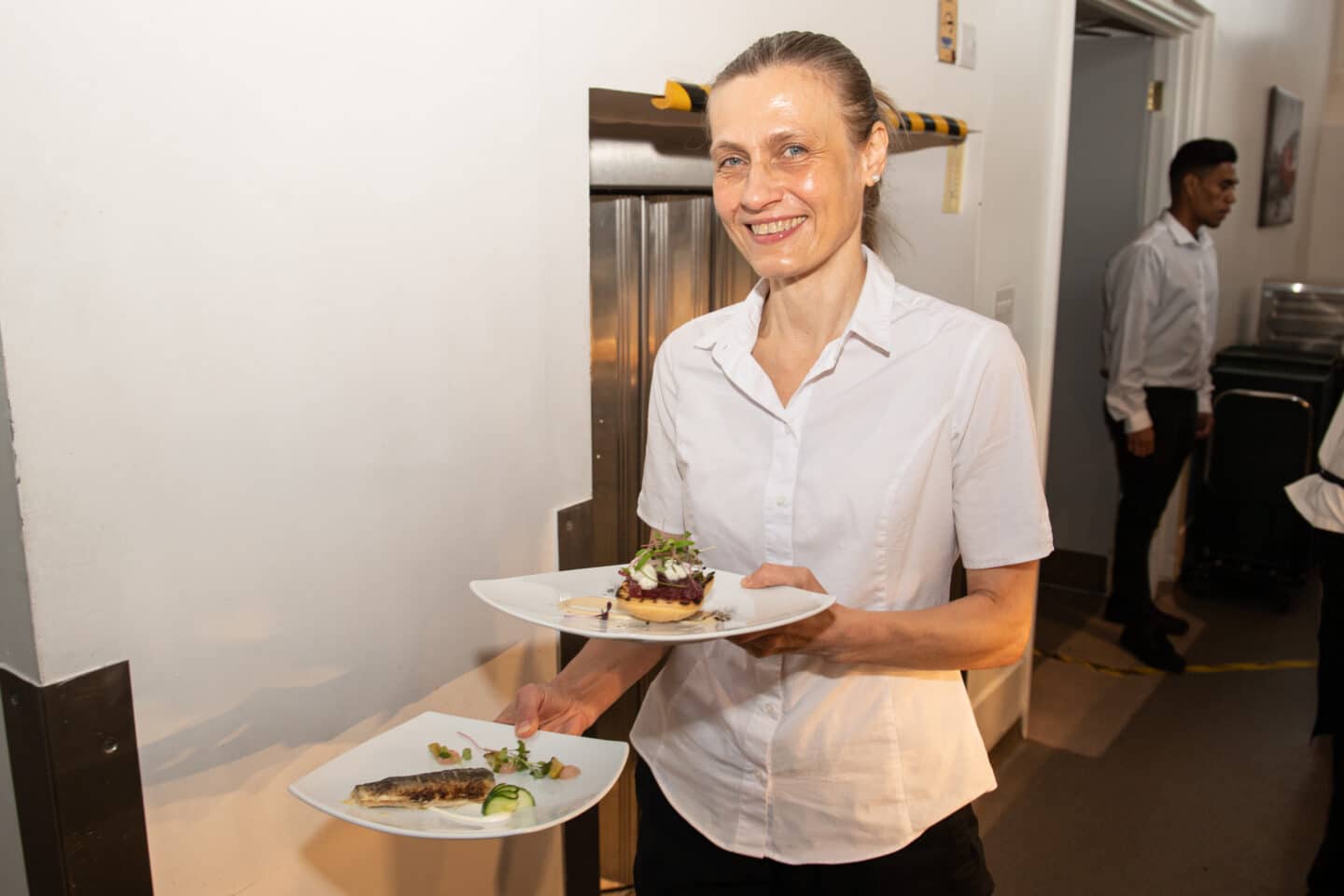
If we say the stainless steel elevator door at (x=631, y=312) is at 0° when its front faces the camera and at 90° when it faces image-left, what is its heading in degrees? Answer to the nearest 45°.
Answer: approximately 0°

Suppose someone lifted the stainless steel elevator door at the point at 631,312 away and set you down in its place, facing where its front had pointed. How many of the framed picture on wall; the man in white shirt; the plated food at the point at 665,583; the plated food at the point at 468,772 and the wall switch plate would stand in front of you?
2

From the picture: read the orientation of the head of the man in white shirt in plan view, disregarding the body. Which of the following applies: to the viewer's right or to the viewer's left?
to the viewer's right

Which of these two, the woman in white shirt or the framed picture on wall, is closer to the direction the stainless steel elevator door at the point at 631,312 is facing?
the woman in white shirt

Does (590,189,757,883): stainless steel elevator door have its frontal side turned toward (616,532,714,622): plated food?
yes

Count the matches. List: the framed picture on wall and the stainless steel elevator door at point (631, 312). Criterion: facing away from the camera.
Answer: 0
